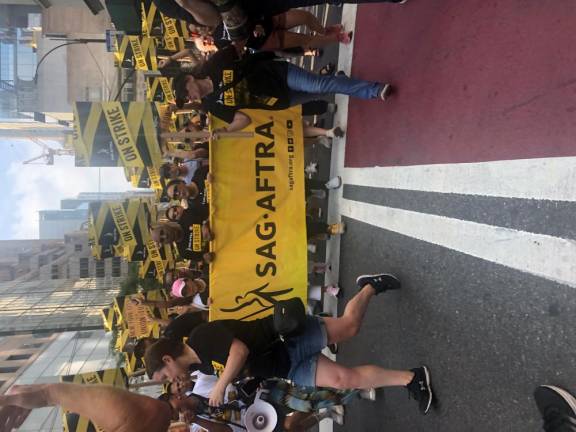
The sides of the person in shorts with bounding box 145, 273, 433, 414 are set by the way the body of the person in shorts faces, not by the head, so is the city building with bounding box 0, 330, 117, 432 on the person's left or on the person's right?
on the person's right
